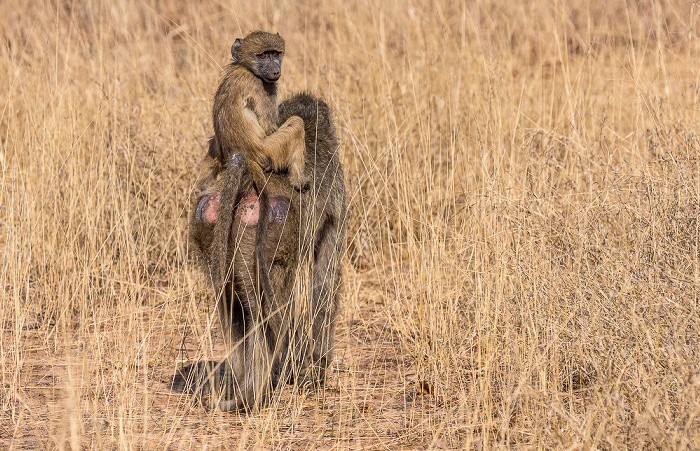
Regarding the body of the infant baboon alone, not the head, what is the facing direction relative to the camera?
to the viewer's right
